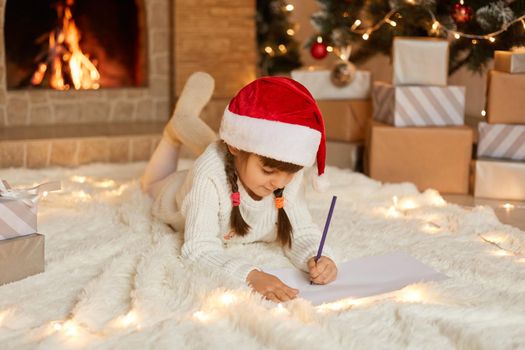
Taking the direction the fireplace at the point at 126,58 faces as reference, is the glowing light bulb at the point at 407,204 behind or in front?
in front

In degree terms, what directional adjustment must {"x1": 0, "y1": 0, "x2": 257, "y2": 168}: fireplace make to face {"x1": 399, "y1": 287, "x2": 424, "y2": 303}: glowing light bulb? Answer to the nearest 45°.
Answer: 0° — it already faces it

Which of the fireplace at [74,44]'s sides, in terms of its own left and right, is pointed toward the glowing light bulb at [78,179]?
front

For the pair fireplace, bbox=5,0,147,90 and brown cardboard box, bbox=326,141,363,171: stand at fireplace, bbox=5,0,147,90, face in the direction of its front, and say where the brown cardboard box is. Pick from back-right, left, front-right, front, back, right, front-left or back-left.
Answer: front-left

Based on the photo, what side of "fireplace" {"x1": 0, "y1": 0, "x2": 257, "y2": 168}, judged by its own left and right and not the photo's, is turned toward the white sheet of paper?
front

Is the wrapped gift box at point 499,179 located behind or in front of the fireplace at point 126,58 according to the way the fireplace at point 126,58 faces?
in front

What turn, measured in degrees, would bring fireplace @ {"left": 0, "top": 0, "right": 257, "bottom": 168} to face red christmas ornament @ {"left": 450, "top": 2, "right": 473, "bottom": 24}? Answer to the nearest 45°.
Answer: approximately 45° to its left

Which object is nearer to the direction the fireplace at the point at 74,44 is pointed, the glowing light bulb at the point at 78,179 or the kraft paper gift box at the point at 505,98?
the glowing light bulb

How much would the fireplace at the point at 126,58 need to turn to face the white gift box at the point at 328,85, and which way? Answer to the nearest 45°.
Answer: approximately 45° to its left

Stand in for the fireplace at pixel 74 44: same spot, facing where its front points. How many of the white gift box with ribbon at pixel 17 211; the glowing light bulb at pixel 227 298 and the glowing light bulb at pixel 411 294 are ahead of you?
3

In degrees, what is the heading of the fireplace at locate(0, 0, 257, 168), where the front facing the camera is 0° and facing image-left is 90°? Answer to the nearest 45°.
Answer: approximately 0°

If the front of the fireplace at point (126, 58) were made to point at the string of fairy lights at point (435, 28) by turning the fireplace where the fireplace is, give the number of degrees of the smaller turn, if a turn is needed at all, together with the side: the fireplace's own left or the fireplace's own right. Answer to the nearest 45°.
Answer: approximately 45° to the fireplace's own left
